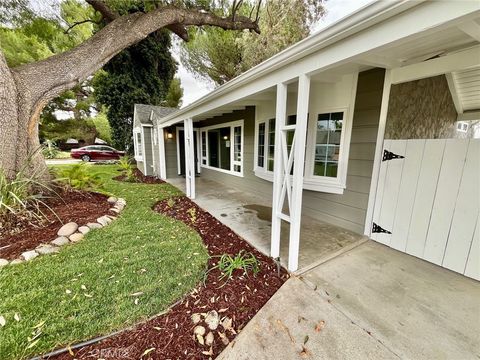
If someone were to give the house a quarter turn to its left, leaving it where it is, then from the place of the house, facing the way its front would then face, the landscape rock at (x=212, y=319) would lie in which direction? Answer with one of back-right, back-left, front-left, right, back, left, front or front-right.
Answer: right

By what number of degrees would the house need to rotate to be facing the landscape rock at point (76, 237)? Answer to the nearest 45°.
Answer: approximately 45° to its right

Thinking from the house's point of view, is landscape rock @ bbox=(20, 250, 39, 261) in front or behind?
in front

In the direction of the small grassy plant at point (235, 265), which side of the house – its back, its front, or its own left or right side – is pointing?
front

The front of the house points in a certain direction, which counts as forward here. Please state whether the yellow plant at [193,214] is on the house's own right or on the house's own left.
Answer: on the house's own right

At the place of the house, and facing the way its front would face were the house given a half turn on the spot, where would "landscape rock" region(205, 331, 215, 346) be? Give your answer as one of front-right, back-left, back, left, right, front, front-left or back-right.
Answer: back

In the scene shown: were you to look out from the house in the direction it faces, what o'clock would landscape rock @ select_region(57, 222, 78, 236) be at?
The landscape rock is roughly at 1 o'clock from the house.

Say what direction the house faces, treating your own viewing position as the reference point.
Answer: facing the viewer and to the left of the viewer

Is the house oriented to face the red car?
no

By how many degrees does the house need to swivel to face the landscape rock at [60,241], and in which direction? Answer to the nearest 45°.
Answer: approximately 45° to its right

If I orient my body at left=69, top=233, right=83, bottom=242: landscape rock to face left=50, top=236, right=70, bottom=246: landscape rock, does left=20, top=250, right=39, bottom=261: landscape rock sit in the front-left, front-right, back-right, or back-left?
front-left

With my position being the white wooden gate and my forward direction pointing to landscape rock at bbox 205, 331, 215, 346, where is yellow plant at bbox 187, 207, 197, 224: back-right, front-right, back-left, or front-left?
front-right
